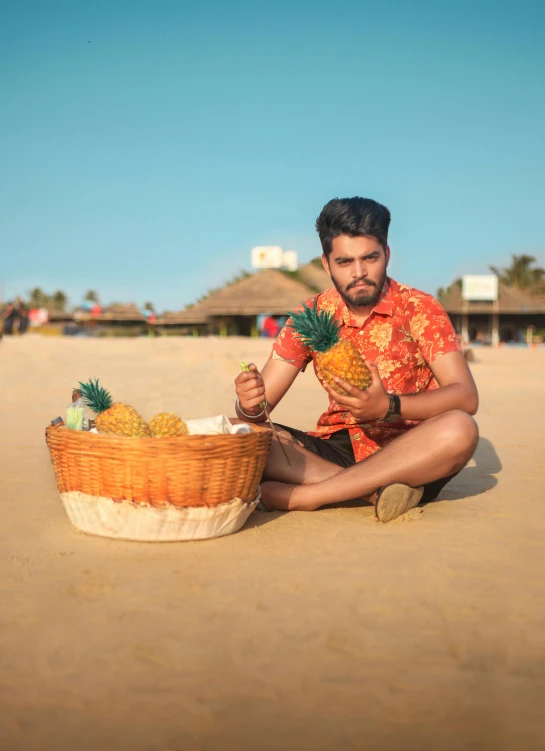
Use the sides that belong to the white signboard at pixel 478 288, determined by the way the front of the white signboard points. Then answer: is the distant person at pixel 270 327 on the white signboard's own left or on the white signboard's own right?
on the white signboard's own right

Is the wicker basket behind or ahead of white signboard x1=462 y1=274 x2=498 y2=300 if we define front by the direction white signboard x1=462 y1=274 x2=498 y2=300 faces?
ahead

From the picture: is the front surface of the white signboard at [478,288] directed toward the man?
yes

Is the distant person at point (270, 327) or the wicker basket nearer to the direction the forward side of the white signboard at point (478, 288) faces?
the wicker basket

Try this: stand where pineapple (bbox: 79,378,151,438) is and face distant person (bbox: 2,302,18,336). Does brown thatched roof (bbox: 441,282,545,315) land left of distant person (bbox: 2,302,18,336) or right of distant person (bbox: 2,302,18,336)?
right

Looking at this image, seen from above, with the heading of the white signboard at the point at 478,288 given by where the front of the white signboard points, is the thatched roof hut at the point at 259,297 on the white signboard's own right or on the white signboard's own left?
on the white signboard's own right

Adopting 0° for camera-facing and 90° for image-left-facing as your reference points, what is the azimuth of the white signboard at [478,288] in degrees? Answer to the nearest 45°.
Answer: approximately 0°

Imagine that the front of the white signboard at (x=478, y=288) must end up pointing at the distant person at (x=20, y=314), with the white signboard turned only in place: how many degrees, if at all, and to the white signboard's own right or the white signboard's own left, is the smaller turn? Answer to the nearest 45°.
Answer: approximately 45° to the white signboard's own right

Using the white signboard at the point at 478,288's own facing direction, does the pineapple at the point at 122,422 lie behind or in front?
in front
